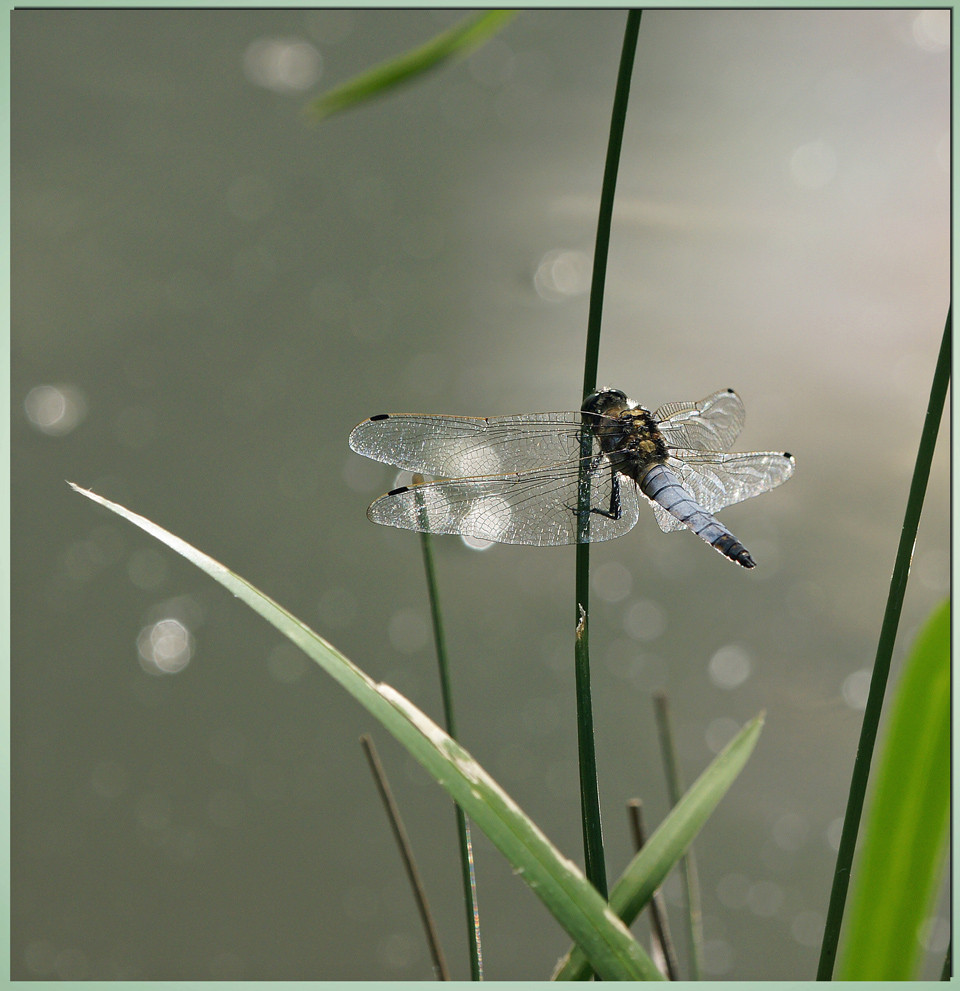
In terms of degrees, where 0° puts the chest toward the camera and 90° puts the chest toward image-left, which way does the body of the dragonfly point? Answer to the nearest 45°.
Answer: approximately 135°
